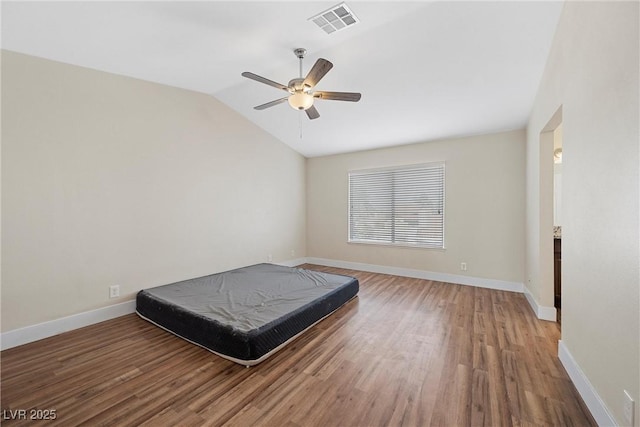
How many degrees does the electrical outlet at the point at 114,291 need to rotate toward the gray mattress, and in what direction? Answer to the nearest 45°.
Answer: approximately 45° to its left

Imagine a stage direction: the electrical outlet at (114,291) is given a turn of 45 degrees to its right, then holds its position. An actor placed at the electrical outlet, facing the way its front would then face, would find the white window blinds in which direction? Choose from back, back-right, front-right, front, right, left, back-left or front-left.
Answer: back-left

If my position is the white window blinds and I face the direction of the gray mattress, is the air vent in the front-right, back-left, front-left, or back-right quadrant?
front-left
